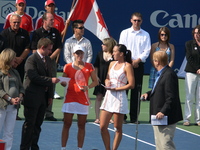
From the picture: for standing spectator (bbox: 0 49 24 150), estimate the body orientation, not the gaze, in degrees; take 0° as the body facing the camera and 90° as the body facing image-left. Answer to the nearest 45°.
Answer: approximately 315°

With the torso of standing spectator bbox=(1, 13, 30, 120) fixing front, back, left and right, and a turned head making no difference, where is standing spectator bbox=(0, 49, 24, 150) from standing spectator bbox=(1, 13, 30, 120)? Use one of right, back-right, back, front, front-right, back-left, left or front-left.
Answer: front

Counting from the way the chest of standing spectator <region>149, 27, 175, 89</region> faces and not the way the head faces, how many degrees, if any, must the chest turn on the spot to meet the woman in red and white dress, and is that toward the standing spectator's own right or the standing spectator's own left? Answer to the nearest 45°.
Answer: approximately 45° to the standing spectator's own right

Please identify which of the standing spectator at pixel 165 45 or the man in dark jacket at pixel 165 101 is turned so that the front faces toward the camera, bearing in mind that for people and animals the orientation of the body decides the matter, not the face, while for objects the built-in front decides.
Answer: the standing spectator

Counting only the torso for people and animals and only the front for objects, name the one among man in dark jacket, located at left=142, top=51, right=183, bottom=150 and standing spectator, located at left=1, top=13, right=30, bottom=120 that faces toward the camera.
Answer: the standing spectator

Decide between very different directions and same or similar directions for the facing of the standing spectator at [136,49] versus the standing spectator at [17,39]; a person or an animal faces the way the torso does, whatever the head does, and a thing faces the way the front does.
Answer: same or similar directions

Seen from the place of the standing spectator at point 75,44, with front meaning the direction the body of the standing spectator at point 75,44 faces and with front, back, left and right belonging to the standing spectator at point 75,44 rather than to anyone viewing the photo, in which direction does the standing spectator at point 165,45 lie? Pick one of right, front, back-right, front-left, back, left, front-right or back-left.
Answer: left

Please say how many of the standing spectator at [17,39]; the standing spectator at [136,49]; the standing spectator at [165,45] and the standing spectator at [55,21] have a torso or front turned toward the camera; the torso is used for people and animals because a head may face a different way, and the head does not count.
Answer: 4

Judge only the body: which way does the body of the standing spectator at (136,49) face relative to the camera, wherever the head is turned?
toward the camera

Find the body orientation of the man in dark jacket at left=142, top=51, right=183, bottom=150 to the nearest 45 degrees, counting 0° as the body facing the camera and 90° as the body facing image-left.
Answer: approximately 90°

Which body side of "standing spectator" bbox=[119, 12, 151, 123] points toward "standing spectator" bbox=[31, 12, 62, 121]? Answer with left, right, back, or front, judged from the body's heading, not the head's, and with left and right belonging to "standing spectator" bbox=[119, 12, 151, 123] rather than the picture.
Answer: right

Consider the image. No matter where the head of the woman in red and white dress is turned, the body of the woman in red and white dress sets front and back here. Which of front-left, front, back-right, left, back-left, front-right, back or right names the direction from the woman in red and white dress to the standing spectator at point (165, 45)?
back-left
